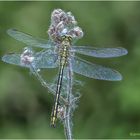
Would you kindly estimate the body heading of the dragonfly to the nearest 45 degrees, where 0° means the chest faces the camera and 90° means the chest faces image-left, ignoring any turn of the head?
approximately 180°
